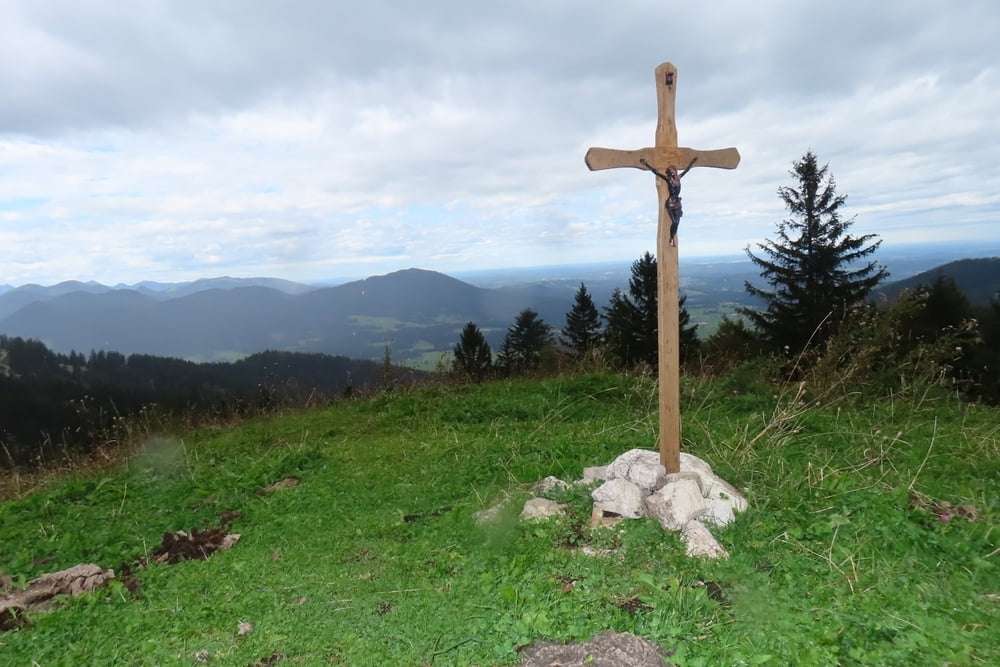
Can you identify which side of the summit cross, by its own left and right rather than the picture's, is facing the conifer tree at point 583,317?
back

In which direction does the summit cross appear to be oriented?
toward the camera

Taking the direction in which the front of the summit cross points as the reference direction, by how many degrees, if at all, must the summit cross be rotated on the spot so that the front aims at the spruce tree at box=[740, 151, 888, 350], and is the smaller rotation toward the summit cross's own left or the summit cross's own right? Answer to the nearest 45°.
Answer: approximately 180°

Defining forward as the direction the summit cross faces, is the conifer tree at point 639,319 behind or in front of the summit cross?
behind

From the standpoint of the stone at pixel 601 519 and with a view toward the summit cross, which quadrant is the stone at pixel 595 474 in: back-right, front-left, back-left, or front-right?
front-left

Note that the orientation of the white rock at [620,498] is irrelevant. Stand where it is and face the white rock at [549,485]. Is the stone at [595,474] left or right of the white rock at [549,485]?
right

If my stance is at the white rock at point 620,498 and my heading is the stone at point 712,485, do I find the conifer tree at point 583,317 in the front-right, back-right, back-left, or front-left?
front-left
